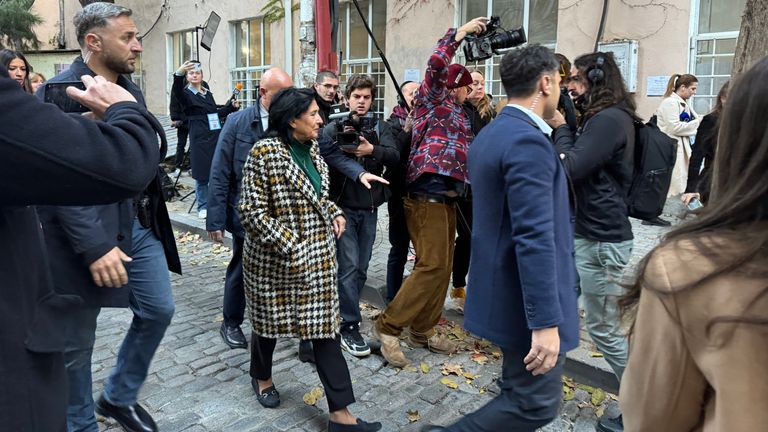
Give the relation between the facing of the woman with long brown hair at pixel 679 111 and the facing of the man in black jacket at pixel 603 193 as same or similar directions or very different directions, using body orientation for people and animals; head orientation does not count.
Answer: very different directions

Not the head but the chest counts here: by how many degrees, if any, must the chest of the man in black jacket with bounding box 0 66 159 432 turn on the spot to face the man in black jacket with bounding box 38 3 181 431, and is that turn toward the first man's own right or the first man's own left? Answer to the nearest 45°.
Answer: approximately 45° to the first man's own left

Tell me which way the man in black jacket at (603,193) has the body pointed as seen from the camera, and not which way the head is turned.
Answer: to the viewer's left

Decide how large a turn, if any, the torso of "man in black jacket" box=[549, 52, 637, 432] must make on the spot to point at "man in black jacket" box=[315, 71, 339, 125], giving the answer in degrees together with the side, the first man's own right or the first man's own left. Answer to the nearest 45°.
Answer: approximately 45° to the first man's own right

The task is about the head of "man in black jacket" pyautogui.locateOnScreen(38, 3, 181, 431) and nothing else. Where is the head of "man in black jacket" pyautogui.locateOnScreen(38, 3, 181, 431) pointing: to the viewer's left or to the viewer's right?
to the viewer's right
